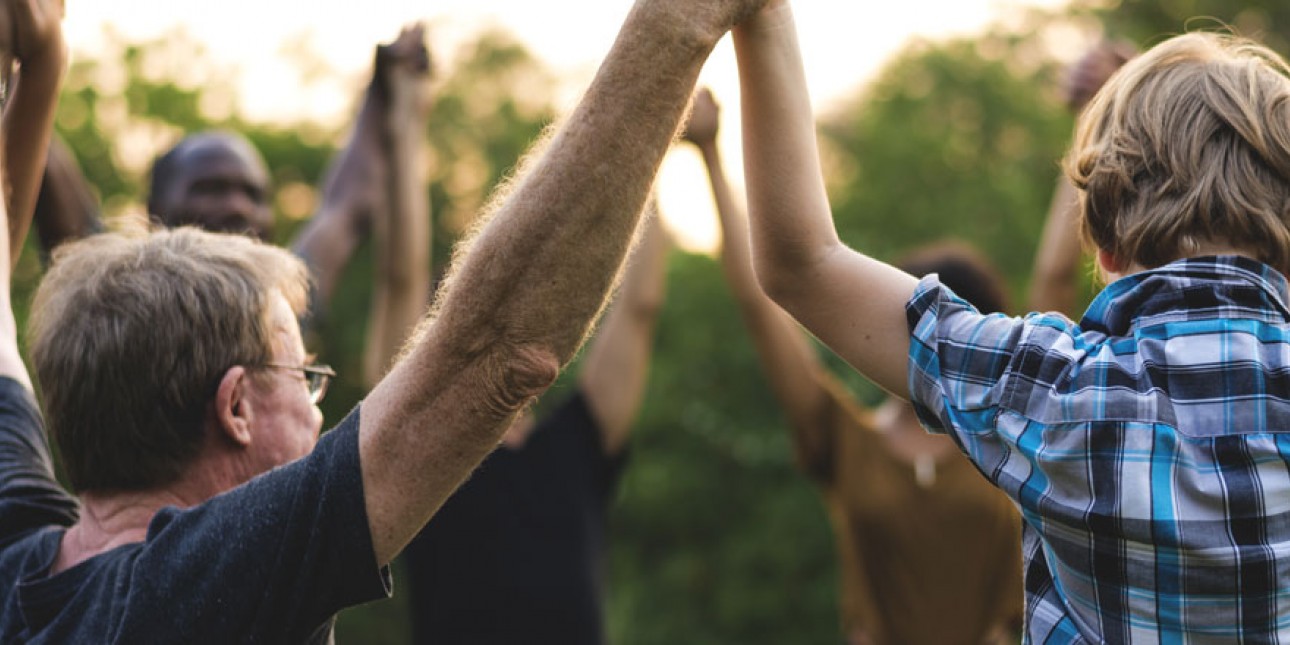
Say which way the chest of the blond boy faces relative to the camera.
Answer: away from the camera

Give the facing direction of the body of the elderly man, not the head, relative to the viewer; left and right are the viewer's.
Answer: facing away from the viewer and to the right of the viewer

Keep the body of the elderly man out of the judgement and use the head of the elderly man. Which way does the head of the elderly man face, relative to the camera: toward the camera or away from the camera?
away from the camera

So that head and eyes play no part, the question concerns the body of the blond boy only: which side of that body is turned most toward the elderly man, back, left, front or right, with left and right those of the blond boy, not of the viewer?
left

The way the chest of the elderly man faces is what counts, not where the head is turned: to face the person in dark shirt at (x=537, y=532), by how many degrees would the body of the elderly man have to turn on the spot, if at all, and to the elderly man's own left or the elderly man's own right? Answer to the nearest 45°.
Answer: approximately 45° to the elderly man's own left

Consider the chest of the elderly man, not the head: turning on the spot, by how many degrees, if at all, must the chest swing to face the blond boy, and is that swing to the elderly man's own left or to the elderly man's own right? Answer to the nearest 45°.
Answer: approximately 45° to the elderly man's own right

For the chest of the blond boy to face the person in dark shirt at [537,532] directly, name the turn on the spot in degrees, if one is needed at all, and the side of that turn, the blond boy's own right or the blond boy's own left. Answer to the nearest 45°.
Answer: approximately 45° to the blond boy's own left

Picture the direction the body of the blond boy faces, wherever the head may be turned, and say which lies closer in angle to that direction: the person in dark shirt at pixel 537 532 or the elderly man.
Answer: the person in dark shirt
